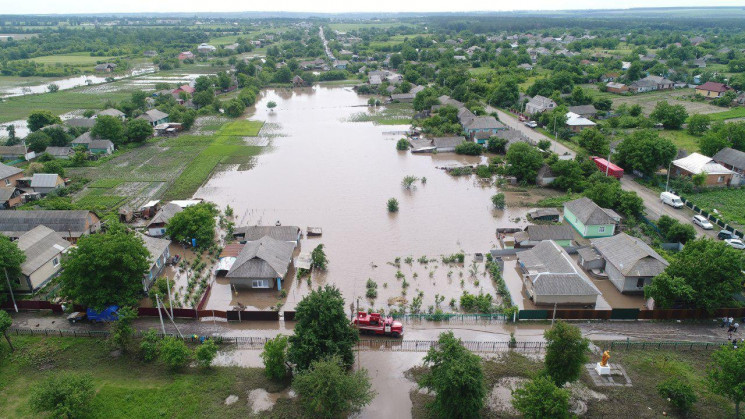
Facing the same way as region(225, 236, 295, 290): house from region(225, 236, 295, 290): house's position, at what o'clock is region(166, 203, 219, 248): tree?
The tree is roughly at 5 o'clock from the house.

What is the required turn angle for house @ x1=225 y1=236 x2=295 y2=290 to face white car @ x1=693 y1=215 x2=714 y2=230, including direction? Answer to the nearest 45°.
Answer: approximately 90° to its left

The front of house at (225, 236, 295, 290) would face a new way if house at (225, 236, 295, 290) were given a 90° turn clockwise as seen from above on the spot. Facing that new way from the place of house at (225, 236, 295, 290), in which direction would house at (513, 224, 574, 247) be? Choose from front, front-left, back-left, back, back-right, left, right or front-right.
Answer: back

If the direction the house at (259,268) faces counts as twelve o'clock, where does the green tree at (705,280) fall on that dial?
The green tree is roughly at 10 o'clock from the house.

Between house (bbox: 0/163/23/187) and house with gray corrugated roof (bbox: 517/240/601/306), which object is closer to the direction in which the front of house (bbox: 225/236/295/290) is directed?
the house with gray corrugated roof

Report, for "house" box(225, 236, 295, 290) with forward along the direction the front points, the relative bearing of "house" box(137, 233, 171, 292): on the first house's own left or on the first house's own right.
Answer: on the first house's own right

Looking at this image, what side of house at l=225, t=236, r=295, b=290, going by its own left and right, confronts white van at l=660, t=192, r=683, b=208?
left

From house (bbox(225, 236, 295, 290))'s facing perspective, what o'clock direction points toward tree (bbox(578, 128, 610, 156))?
The tree is roughly at 8 o'clock from the house.

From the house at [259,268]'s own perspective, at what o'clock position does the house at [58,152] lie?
the house at [58,152] is roughly at 5 o'clock from the house at [259,268].

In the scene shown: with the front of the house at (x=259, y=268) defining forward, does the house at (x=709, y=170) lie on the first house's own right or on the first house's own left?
on the first house's own left

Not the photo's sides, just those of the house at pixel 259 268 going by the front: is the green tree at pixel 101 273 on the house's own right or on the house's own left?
on the house's own right

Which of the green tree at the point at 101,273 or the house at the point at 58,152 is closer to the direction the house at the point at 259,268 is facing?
the green tree

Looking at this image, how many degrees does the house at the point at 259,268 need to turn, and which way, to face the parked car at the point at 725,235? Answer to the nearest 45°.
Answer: approximately 90° to its left

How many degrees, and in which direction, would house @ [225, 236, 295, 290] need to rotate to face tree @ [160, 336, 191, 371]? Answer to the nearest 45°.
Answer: approximately 45° to its right

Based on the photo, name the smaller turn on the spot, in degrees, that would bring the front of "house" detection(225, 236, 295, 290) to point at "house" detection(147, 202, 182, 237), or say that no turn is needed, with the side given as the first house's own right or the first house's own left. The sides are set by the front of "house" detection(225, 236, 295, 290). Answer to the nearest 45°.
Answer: approximately 135° to the first house's own right

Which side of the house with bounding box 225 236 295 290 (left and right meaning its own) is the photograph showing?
front

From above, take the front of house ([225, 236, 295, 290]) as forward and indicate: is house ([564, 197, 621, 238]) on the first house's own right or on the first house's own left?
on the first house's own left
